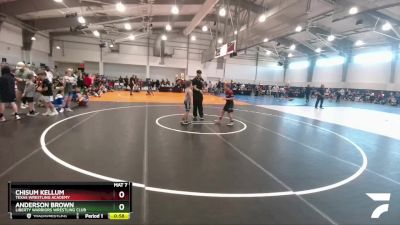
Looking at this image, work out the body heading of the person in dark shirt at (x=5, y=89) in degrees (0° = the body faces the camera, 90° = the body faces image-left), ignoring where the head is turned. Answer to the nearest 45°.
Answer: approximately 225°

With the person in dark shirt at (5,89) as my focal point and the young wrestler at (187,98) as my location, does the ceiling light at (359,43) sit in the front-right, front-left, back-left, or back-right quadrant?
back-right

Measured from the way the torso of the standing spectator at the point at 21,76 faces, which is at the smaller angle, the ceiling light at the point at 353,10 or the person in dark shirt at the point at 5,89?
the ceiling light

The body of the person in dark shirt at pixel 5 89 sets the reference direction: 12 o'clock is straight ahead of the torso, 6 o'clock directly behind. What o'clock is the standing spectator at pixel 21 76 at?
The standing spectator is roughly at 11 o'clock from the person in dark shirt.

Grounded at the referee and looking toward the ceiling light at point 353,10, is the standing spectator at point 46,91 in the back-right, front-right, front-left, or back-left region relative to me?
back-left

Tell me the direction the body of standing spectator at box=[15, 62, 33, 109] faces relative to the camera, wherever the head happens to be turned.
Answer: to the viewer's right

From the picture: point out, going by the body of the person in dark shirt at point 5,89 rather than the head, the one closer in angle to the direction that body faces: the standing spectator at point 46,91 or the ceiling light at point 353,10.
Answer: the standing spectator

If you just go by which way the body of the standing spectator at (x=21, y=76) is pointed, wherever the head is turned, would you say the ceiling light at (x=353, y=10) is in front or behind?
in front

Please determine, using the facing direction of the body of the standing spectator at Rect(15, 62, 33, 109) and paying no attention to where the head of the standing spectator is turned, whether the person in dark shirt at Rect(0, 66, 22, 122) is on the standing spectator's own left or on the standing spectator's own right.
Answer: on the standing spectator's own right

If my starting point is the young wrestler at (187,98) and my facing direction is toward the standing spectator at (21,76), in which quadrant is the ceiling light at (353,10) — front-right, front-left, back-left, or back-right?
back-right
